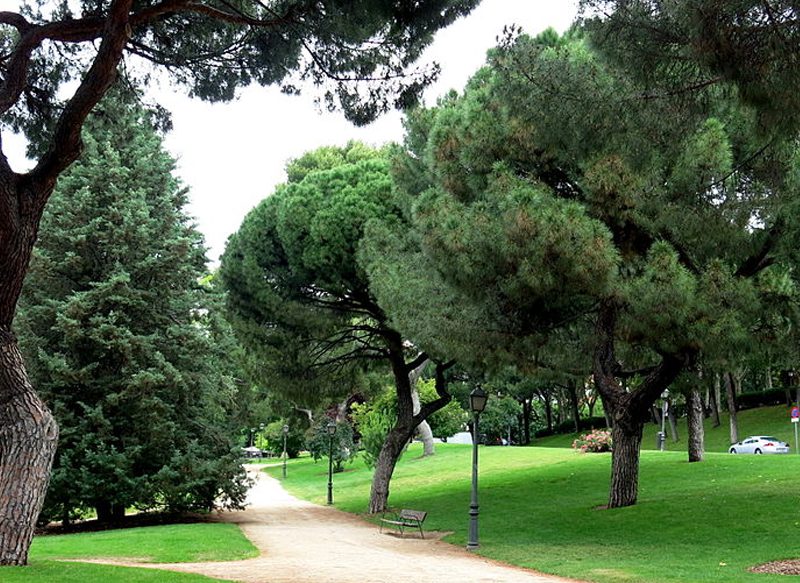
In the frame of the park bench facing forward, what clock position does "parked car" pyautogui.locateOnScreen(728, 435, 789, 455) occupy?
The parked car is roughly at 6 o'clock from the park bench.

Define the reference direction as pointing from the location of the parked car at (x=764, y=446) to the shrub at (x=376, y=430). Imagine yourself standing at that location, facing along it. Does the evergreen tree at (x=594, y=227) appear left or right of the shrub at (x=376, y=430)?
left

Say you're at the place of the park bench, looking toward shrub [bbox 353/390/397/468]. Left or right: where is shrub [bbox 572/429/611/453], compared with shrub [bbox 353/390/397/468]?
right

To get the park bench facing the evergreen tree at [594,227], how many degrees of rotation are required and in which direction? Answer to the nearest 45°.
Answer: approximately 180°

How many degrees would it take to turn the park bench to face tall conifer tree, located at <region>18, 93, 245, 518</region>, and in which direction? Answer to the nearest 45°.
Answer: approximately 45° to its right

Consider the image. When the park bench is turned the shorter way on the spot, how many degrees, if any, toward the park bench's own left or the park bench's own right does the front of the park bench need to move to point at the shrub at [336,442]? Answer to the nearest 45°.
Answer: approximately 135° to the park bench's own right

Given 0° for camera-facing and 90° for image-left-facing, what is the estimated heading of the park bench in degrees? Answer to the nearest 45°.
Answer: approximately 45°

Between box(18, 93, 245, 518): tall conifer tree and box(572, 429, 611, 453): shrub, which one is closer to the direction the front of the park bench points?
the tall conifer tree

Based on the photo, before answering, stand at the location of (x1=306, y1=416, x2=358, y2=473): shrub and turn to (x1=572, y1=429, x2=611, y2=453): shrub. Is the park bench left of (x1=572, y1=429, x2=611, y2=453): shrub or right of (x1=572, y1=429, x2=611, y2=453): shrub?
right

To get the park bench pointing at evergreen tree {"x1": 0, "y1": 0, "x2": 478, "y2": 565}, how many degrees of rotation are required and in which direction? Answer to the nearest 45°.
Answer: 0° — it already faces it

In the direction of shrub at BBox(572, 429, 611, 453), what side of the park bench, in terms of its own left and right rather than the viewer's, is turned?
back
